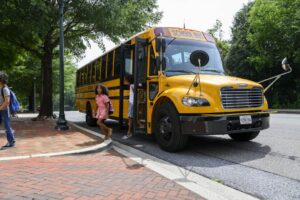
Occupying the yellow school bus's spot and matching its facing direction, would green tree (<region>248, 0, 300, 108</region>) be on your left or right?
on your left

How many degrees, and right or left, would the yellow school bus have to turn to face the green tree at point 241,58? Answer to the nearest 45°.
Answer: approximately 135° to its left

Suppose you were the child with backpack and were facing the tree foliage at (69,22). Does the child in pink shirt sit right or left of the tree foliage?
right

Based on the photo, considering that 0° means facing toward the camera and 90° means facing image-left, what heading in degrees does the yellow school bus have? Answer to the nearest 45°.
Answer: approximately 315°

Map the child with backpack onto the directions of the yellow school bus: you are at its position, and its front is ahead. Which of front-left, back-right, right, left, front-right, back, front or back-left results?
back-right

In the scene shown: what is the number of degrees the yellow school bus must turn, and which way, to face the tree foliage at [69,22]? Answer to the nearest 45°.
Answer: approximately 180°
